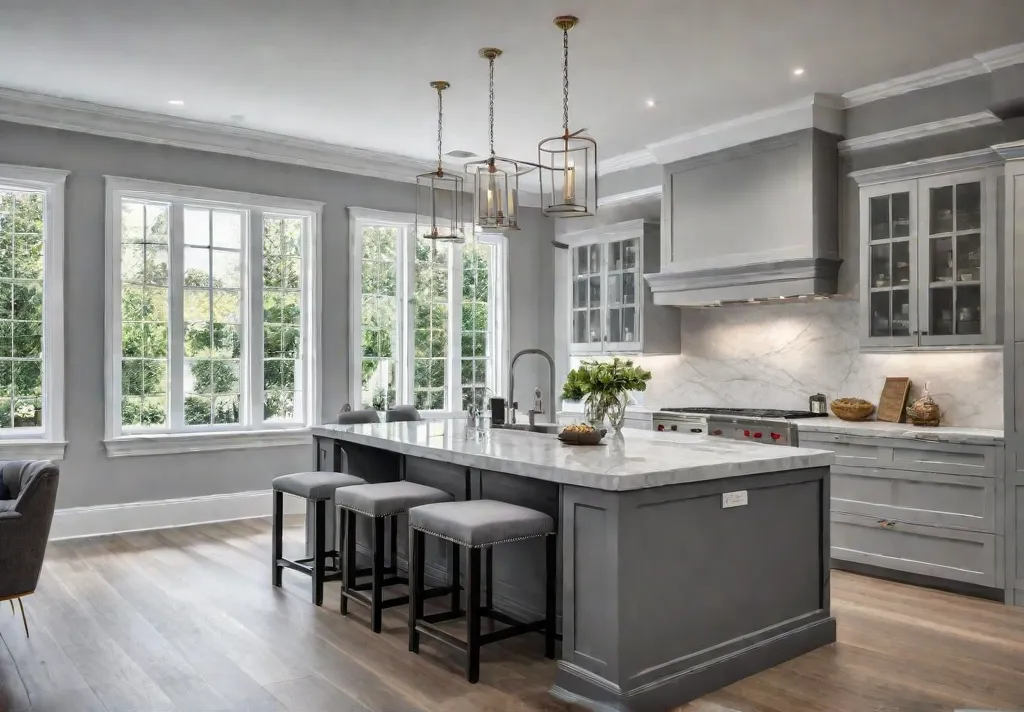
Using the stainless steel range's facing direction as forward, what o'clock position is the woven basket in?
The woven basket is roughly at 8 o'clock from the stainless steel range.

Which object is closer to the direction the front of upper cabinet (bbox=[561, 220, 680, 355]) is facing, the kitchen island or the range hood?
the kitchen island

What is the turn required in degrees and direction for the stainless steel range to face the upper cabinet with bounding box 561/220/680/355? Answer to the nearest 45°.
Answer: approximately 90° to its right

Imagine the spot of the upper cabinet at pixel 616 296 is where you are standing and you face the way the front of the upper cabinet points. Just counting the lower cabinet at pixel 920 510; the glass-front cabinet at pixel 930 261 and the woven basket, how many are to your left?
3

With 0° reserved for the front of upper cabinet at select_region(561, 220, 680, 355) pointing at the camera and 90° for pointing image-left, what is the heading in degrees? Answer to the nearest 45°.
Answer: approximately 45°

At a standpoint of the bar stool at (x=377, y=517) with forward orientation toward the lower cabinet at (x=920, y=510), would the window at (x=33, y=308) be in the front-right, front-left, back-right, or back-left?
back-left

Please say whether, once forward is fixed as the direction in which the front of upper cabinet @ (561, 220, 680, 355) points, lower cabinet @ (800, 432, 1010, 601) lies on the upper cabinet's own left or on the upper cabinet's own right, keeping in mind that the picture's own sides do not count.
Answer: on the upper cabinet's own left
